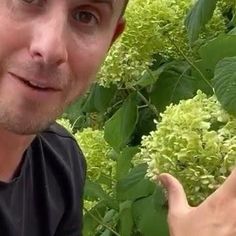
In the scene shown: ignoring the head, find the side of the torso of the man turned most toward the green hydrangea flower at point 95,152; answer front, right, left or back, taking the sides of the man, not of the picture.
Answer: back

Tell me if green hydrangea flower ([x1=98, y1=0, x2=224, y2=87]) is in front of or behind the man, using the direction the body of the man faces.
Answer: behind

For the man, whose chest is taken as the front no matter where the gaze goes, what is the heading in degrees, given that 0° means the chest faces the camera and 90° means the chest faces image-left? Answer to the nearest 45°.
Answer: approximately 0°

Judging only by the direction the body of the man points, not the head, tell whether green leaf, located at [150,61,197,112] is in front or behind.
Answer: behind
